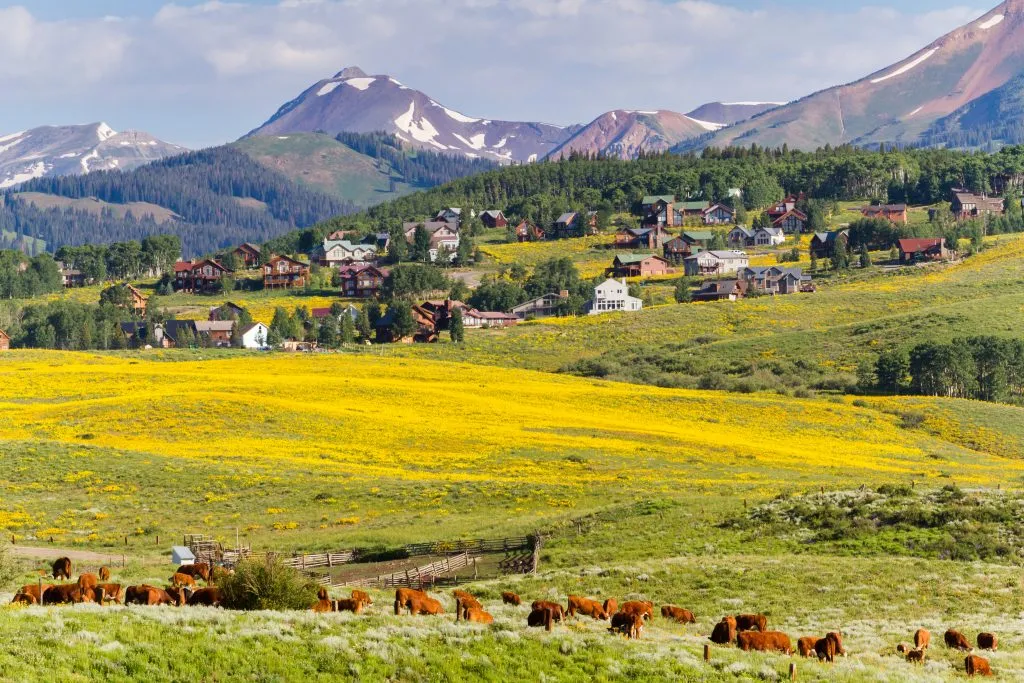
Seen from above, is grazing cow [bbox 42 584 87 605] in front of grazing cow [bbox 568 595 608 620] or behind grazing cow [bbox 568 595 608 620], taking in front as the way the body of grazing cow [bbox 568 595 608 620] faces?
behind

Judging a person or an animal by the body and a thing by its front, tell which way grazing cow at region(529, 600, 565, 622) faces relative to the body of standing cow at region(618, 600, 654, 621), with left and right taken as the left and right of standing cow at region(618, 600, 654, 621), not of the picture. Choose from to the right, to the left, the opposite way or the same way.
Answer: the opposite way

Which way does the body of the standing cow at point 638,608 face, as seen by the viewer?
to the viewer's right

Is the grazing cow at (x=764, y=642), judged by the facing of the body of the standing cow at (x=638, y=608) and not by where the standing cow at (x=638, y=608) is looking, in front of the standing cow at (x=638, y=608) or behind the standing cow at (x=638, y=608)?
in front

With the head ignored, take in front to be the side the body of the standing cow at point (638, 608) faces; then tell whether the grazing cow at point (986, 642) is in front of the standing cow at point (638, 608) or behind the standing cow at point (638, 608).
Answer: in front

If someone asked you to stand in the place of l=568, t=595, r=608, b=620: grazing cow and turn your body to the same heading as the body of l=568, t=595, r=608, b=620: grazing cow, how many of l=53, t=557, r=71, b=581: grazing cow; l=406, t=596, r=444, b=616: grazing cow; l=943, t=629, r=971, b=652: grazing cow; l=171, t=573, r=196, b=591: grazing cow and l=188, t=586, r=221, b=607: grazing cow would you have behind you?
4

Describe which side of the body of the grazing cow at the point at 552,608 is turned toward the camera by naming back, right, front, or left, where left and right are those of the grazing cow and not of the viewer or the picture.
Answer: left

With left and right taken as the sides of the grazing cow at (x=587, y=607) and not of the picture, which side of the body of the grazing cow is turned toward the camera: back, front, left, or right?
right

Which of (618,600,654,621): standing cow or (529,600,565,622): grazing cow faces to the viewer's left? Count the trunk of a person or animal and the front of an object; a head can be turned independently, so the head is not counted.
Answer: (529,600,565,622): grazing cow
